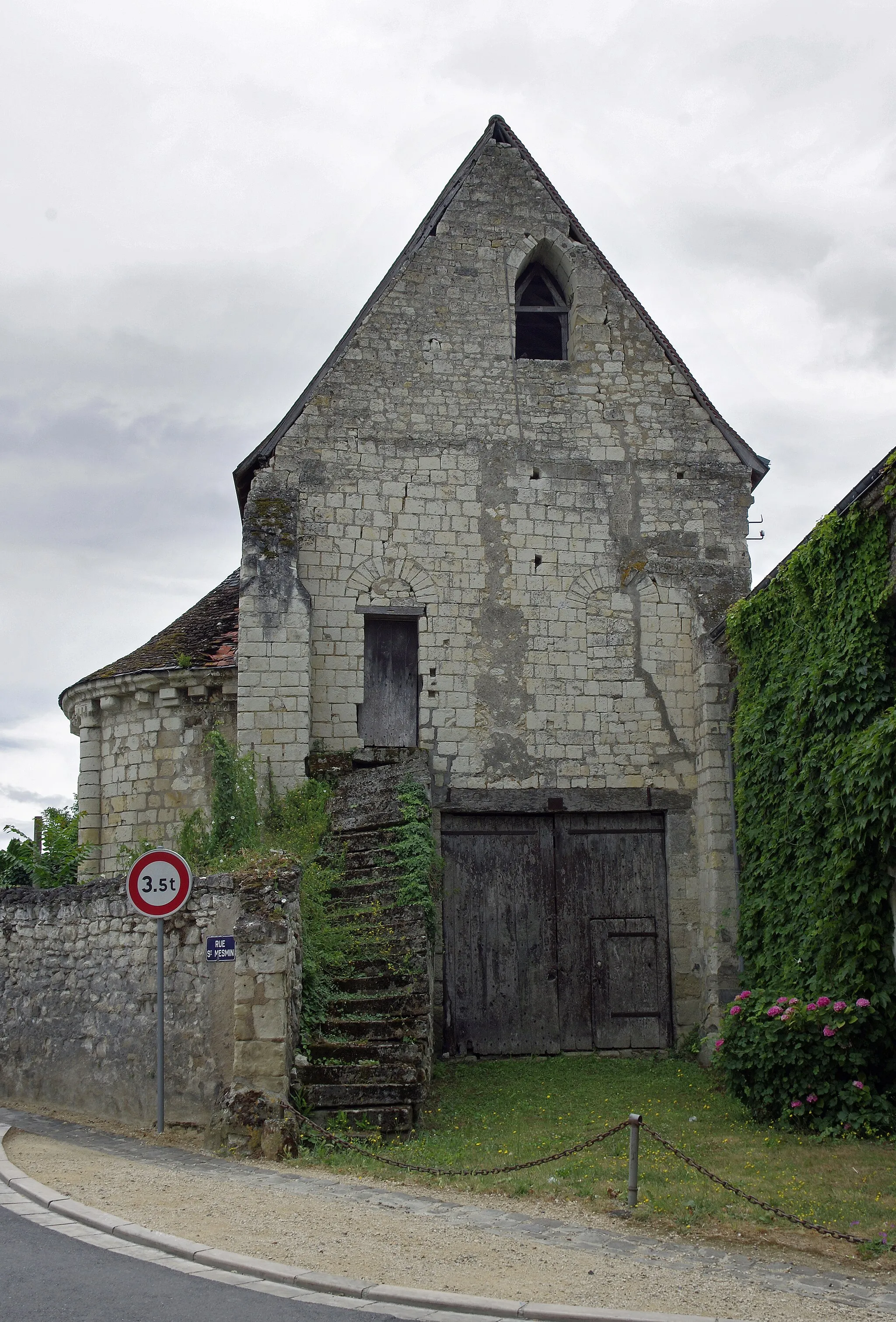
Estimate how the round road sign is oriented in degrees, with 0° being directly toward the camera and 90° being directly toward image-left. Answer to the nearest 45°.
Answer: approximately 0°

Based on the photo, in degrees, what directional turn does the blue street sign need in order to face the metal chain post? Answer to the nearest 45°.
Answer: approximately 45° to its left

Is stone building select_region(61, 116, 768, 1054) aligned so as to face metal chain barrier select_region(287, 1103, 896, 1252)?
yes

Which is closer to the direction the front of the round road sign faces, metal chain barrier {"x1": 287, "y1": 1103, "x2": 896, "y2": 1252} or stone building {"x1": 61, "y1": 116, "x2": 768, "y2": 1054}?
the metal chain barrier

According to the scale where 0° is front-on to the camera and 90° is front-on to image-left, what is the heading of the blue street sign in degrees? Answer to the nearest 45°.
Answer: approximately 0°

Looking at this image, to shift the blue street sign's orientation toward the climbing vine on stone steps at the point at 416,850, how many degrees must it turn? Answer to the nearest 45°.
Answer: approximately 135° to its left

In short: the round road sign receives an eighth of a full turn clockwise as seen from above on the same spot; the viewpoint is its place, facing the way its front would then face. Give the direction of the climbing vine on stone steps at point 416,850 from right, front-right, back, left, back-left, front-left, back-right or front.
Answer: back

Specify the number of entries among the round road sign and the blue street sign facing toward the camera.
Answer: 2
